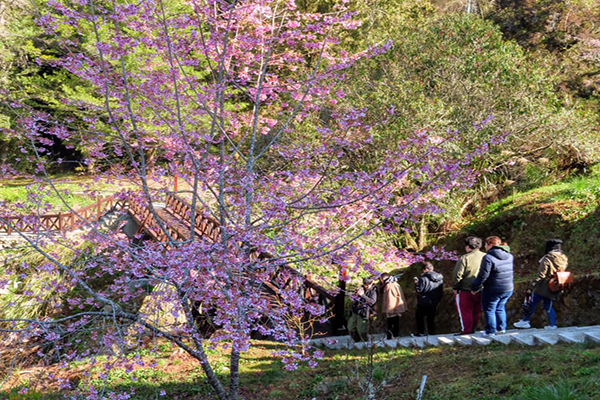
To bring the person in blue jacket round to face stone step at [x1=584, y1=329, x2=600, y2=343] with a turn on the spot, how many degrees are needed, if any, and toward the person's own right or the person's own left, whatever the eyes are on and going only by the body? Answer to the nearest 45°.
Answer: approximately 180°

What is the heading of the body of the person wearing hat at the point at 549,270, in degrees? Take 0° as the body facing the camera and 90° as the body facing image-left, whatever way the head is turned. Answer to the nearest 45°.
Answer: approximately 90°

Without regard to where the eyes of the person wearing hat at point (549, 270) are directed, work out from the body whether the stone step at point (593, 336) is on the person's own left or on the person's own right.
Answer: on the person's own left

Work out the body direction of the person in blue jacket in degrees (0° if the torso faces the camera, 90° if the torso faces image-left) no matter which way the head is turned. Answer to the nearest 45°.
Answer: approximately 135°

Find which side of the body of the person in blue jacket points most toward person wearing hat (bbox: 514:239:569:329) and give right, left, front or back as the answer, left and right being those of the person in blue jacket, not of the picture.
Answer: right

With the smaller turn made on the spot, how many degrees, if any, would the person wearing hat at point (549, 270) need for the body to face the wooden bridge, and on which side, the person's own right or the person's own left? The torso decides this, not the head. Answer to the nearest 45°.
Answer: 0° — they already face it
